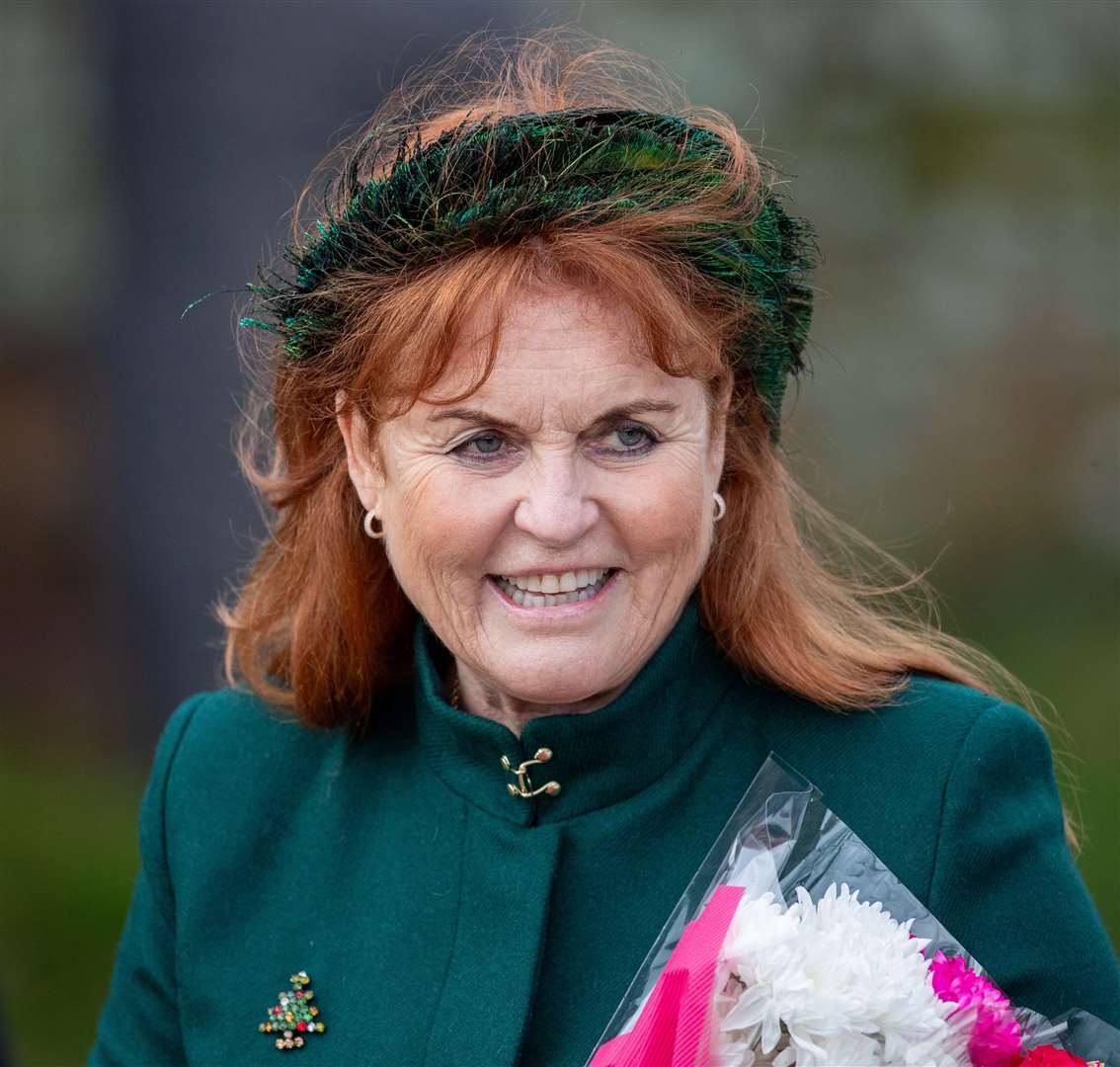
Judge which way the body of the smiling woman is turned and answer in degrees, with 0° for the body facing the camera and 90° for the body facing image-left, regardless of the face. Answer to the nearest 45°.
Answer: approximately 0°
